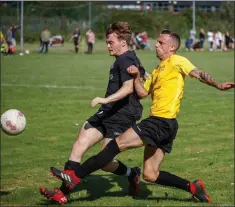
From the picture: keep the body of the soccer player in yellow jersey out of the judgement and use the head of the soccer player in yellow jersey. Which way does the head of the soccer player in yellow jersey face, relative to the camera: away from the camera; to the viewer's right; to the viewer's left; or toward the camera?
to the viewer's left

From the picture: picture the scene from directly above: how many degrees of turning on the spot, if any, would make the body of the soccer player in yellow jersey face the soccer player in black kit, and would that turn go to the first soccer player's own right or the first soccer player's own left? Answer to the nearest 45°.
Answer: approximately 45° to the first soccer player's own right

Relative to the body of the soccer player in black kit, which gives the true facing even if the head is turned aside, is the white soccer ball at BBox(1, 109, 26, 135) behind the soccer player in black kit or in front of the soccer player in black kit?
in front

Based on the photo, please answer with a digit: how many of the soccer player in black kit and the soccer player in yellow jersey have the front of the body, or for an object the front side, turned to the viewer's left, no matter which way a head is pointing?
2

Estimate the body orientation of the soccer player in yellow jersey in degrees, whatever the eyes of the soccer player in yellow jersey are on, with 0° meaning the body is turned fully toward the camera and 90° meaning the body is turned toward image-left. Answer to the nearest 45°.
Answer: approximately 90°

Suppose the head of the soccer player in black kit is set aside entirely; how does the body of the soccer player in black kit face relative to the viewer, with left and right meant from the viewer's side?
facing to the left of the viewer

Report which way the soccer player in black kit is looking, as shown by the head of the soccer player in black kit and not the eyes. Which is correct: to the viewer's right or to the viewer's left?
to the viewer's left
